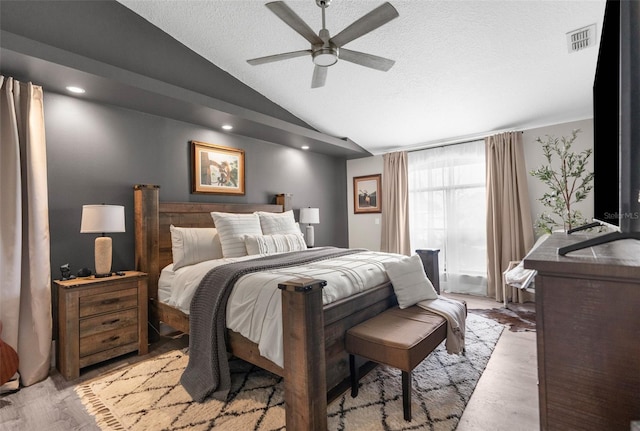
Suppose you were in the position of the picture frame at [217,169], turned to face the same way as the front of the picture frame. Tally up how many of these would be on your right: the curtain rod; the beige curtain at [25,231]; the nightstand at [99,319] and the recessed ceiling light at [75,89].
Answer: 3

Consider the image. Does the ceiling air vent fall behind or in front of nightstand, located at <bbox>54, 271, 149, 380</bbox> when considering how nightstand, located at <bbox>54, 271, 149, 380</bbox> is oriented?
in front

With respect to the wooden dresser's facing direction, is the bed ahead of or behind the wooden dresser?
ahead

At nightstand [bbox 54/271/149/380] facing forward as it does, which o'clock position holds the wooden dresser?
The wooden dresser is roughly at 11 o'clock from the nightstand.

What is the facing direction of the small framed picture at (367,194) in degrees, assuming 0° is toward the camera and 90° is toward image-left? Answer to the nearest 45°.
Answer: approximately 45°

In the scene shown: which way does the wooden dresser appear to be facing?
to the viewer's left

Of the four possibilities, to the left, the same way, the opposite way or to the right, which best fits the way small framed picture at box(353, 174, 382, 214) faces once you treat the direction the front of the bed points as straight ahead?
to the right

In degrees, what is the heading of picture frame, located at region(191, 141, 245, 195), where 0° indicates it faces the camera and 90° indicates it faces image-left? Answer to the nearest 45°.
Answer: approximately 315°

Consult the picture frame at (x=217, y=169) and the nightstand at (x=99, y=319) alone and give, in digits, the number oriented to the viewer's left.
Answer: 0

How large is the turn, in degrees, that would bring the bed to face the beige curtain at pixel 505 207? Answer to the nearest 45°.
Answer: approximately 90° to its left

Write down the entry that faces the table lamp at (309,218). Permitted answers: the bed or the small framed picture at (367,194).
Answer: the small framed picture
